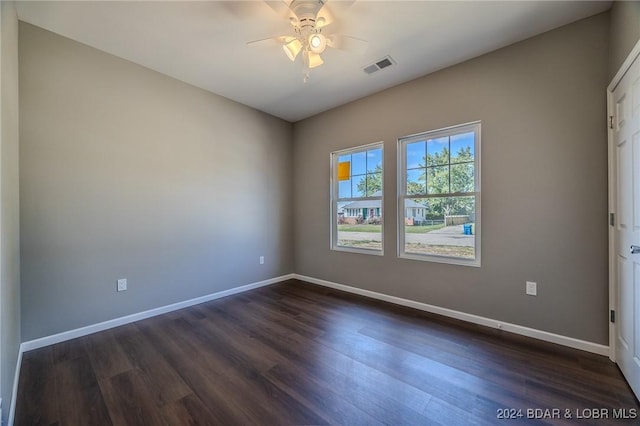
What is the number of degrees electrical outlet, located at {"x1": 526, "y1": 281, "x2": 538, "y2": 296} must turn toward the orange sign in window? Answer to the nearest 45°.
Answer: approximately 45° to its right

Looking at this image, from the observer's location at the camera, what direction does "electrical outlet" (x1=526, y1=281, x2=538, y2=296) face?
facing the viewer and to the left of the viewer

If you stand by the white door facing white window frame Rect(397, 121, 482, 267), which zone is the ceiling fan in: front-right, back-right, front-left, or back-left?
front-left

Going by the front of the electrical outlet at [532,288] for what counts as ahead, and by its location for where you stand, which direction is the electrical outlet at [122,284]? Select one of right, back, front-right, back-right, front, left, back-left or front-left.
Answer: front

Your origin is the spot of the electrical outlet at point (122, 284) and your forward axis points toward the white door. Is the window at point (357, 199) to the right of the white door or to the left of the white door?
left

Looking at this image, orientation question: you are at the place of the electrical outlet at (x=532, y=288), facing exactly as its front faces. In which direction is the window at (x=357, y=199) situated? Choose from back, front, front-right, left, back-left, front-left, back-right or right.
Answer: front-right

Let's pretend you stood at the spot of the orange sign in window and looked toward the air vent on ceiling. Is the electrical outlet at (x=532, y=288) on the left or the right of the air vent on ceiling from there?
left
